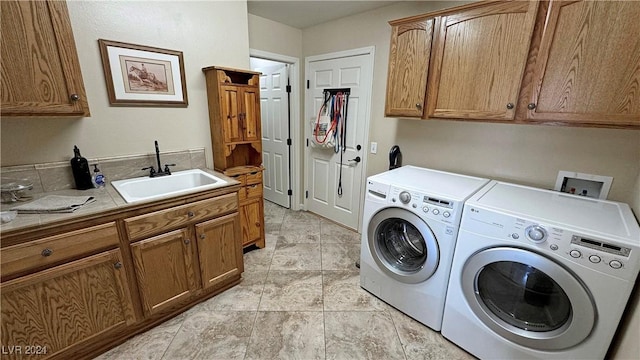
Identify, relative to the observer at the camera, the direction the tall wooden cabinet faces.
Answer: facing the viewer and to the right of the viewer

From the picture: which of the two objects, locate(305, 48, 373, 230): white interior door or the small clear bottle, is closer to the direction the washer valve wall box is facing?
the small clear bottle

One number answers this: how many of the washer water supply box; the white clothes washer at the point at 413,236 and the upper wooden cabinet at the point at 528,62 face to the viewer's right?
0

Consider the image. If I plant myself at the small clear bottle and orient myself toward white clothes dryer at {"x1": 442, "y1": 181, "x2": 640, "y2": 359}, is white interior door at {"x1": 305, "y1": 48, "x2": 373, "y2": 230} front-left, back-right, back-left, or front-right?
front-left

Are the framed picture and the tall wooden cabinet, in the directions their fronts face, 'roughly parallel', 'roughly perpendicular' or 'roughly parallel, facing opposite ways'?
roughly parallel

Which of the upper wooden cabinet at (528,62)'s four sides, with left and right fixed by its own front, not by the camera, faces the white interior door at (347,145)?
right

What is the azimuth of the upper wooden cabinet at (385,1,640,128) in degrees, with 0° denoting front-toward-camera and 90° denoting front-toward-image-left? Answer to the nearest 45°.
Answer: approximately 45°

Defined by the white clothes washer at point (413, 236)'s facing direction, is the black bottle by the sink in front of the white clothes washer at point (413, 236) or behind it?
in front

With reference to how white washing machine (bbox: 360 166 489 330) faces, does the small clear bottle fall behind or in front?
in front

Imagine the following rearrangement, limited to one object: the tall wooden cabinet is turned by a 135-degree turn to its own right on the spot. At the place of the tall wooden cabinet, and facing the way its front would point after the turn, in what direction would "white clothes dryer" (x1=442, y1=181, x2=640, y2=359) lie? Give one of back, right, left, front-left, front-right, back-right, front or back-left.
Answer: back-left

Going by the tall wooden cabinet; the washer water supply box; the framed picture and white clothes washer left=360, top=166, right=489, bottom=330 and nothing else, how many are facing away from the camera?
0
